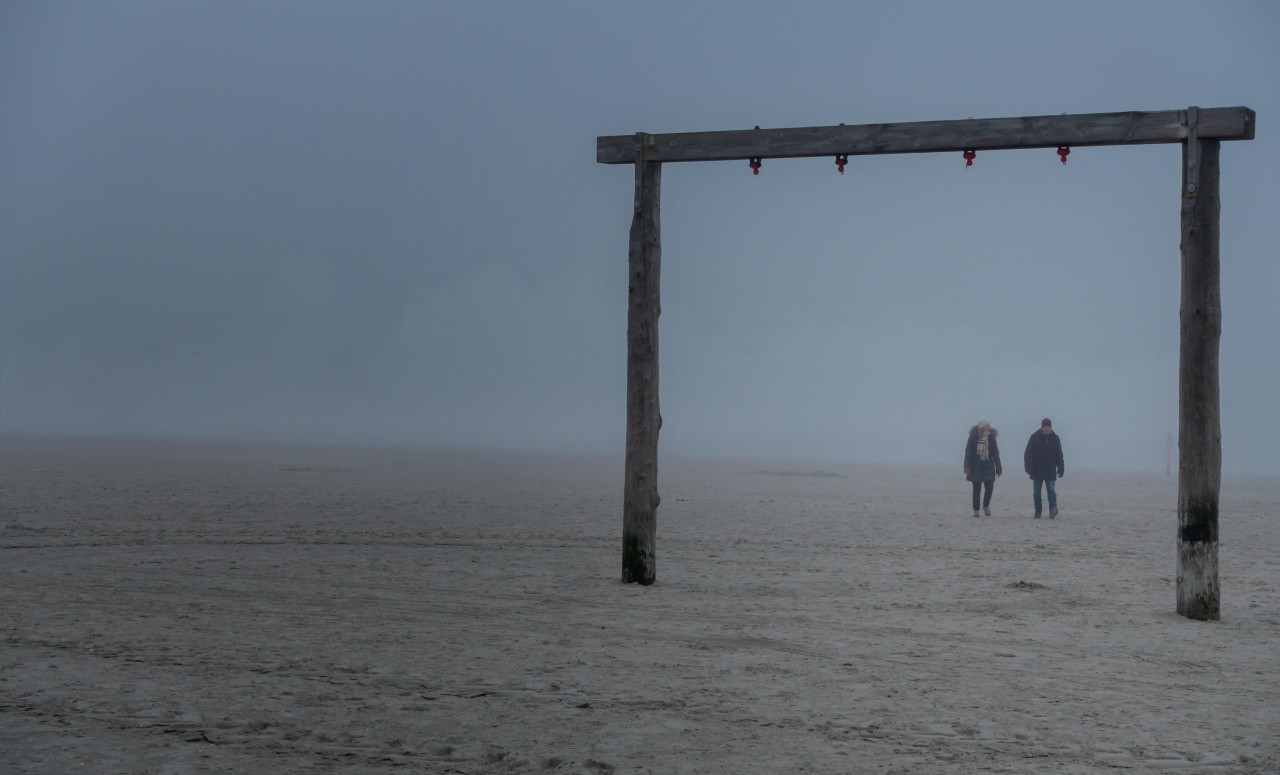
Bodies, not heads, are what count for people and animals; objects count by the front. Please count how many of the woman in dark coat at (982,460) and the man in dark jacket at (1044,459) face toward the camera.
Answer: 2

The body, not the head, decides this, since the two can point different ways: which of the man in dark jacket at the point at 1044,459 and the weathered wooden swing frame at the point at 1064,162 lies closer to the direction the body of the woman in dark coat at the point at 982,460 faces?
the weathered wooden swing frame

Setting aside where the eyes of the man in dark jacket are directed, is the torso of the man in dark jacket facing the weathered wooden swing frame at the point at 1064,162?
yes

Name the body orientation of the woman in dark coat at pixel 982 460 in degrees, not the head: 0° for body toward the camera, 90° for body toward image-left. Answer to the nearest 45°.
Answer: approximately 0°

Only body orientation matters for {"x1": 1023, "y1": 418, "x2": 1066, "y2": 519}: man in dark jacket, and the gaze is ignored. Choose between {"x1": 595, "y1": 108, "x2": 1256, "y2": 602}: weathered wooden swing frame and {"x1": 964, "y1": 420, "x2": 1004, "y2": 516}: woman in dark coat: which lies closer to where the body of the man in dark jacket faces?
the weathered wooden swing frame

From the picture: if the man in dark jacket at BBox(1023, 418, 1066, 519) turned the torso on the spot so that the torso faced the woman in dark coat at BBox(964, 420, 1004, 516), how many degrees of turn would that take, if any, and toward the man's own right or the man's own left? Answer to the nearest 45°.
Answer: approximately 90° to the man's own right

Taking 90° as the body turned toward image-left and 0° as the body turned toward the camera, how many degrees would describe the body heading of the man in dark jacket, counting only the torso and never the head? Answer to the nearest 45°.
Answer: approximately 0°

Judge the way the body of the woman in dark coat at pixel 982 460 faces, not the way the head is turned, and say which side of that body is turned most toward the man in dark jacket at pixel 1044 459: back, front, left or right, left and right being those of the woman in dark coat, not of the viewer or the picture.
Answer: left
